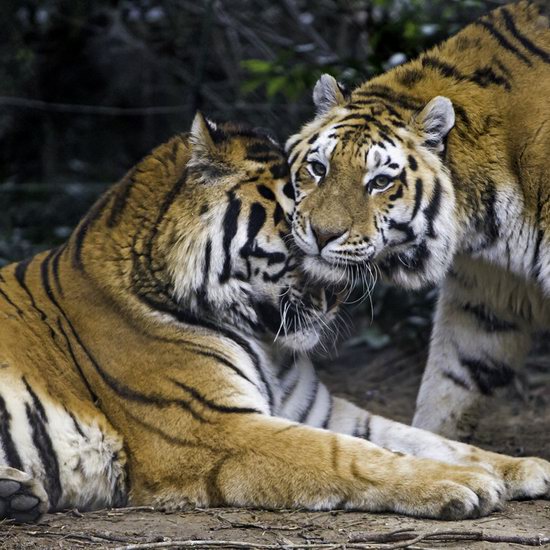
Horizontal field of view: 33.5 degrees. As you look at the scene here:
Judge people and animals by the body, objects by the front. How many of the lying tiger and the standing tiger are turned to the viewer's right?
1

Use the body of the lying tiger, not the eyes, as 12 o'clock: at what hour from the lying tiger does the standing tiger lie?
The standing tiger is roughly at 12 o'clock from the lying tiger.

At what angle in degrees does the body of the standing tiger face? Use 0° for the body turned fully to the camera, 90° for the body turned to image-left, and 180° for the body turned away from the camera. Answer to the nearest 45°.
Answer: approximately 45°

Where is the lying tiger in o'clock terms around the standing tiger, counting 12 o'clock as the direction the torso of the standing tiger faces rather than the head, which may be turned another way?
The lying tiger is roughly at 1 o'clock from the standing tiger.

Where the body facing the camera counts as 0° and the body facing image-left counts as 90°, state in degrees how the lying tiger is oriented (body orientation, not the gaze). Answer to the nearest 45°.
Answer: approximately 270°

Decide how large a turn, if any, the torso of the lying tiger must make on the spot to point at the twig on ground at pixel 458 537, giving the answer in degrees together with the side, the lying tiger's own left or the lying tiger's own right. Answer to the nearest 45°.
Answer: approximately 45° to the lying tiger's own right
